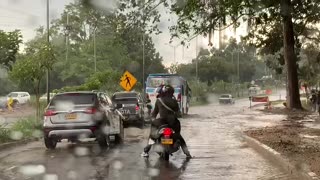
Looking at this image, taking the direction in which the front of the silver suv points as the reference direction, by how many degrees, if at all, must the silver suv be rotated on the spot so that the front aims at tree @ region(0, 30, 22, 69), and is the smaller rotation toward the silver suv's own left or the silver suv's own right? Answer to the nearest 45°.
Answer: approximately 90° to the silver suv's own left

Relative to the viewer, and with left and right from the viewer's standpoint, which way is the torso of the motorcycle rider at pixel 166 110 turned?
facing away from the viewer

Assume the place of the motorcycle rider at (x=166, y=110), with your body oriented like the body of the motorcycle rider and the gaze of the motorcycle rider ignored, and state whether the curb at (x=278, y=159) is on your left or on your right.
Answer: on your right

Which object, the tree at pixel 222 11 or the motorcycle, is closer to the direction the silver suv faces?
the tree

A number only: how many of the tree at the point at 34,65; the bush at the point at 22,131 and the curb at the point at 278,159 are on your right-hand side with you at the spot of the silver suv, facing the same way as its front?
1

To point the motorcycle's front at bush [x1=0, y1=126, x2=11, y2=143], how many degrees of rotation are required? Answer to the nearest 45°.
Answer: approximately 45° to its left

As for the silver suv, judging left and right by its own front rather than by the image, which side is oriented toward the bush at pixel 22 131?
left

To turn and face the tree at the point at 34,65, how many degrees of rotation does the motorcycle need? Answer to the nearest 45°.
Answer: approximately 45° to its left

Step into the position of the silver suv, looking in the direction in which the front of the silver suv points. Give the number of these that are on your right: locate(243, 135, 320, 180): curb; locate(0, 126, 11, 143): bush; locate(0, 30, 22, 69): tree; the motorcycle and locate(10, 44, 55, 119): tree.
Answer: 2

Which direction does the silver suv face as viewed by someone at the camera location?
facing away from the viewer and to the right of the viewer

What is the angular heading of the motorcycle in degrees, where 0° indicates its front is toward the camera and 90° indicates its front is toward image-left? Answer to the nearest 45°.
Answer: approximately 180°
